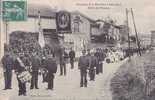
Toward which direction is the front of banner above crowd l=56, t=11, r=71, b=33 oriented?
toward the camera

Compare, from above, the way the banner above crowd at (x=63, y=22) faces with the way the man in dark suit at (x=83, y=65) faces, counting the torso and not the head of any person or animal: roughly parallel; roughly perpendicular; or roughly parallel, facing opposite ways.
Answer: roughly parallel

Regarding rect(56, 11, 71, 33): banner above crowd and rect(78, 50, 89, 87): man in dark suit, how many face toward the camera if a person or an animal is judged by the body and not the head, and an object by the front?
2

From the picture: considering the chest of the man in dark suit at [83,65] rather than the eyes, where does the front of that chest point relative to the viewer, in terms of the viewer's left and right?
facing the viewer
